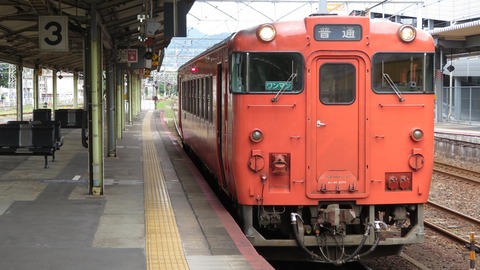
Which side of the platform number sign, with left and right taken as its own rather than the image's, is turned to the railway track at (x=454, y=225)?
left

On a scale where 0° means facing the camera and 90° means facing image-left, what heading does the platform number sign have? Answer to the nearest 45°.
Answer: approximately 0°

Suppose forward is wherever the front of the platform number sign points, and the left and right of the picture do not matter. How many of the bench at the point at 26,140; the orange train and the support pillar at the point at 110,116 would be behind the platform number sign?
2

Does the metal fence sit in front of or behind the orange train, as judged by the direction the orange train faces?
behind

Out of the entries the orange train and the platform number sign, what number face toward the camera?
2
